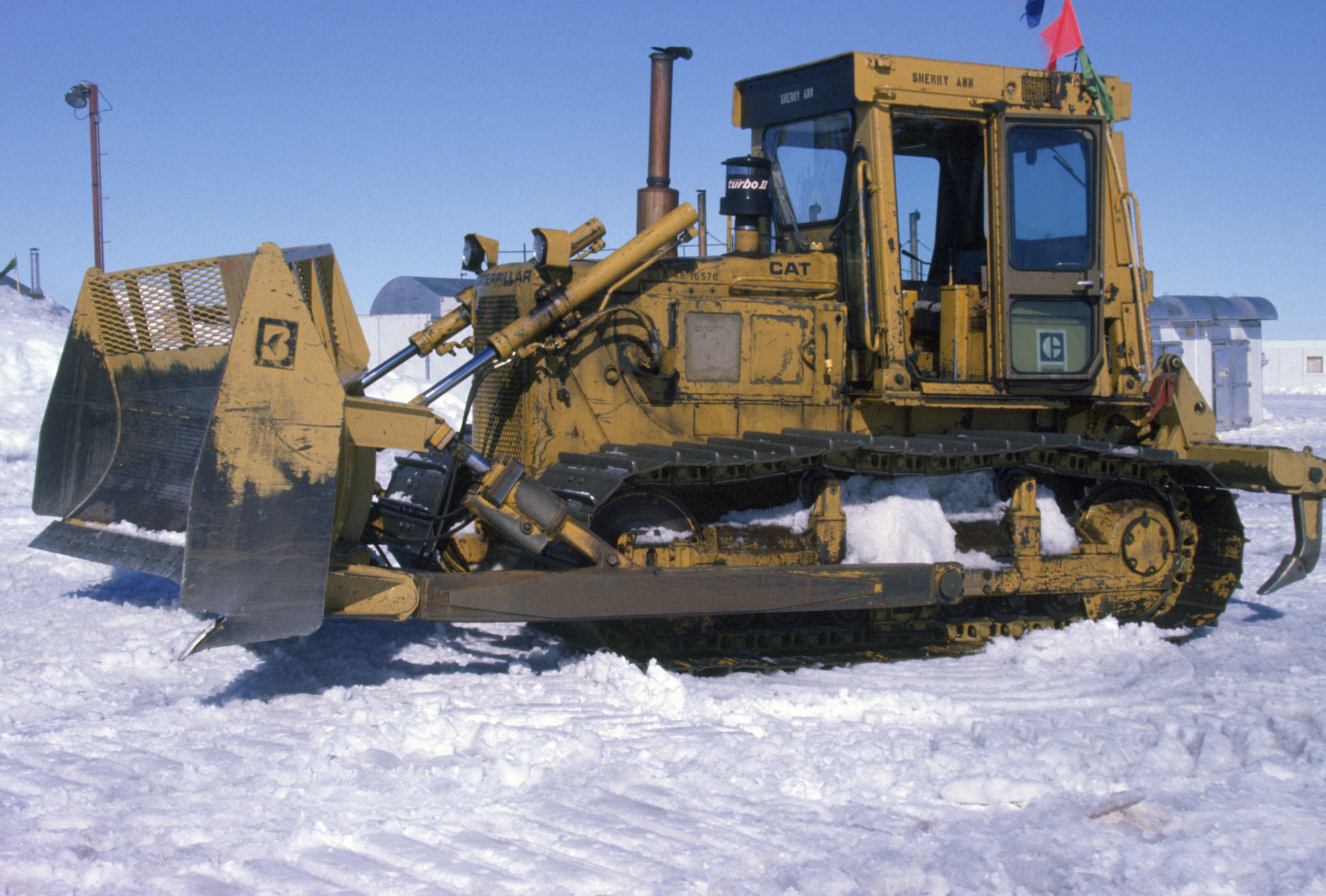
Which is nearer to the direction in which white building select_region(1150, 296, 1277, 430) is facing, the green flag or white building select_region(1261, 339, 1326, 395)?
the green flag

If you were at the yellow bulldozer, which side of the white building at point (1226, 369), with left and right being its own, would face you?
front

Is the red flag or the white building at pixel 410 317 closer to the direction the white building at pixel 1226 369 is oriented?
the red flag

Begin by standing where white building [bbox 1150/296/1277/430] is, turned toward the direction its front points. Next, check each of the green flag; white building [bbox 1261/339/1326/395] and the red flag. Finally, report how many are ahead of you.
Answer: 2

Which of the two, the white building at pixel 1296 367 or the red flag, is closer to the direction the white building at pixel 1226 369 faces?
the red flag

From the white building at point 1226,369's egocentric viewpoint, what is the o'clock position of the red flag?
The red flag is roughly at 12 o'clock from the white building.

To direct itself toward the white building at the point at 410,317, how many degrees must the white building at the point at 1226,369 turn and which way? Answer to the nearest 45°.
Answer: approximately 90° to its right

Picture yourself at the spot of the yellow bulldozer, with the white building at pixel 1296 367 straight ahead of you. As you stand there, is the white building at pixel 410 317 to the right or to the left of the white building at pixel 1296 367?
left

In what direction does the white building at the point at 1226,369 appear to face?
toward the camera

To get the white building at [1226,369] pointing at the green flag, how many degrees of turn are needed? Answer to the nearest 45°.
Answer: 0° — it already faces it

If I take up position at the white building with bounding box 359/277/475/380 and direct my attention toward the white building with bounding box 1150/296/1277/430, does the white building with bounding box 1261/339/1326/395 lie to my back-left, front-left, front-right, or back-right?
front-left
